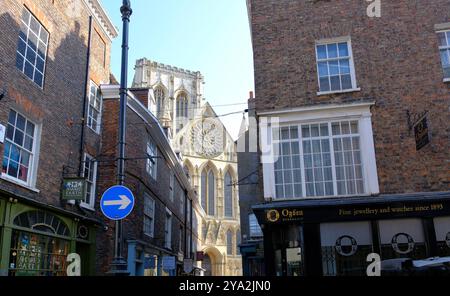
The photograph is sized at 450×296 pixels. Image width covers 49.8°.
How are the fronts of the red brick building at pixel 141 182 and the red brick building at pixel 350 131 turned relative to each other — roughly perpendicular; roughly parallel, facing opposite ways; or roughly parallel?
roughly perpendicular

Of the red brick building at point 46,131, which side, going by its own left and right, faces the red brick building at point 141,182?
left

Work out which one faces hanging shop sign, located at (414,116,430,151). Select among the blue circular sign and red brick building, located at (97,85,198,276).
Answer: the red brick building

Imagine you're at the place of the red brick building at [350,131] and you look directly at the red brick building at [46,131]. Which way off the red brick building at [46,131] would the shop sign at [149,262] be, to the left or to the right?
right

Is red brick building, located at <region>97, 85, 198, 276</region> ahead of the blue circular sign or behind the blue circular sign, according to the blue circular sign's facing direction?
behind

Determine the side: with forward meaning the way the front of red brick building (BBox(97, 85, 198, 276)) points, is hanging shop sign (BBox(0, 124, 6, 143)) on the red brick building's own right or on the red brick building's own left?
on the red brick building's own right

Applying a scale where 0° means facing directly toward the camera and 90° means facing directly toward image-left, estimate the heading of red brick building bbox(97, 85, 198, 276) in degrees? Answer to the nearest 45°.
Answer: approximately 315°

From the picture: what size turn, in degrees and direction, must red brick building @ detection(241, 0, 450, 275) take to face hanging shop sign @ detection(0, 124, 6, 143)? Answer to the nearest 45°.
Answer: approximately 45° to its right

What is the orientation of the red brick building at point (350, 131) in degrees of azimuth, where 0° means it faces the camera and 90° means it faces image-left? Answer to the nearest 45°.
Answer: approximately 0°

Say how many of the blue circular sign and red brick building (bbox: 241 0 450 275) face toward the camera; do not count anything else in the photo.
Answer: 2
